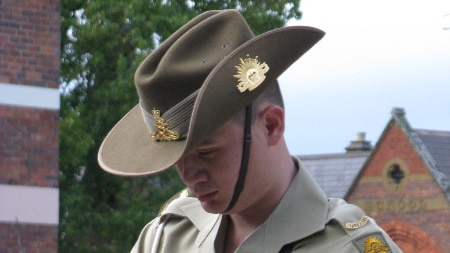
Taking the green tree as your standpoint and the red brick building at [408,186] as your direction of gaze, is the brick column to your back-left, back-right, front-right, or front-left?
back-right

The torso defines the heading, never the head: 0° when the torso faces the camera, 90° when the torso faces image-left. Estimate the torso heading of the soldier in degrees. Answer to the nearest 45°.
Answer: approximately 45°

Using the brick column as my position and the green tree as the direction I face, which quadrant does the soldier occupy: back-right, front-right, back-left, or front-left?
back-right

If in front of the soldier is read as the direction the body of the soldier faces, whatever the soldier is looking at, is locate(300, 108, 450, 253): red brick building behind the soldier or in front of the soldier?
behind

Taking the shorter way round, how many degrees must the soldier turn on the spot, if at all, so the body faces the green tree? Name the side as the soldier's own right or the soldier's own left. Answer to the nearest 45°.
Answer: approximately 135° to the soldier's own right

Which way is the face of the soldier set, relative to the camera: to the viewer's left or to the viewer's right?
to the viewer's left

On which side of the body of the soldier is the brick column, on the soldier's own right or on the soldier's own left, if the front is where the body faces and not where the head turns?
on the soldier's own right
